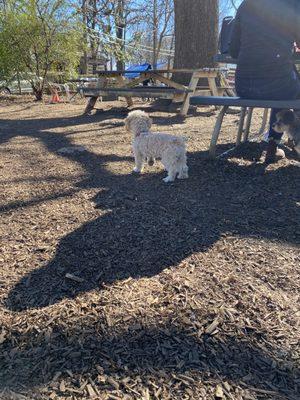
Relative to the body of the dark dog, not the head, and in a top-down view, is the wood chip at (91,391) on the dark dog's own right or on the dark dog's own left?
on the dark dog's own left

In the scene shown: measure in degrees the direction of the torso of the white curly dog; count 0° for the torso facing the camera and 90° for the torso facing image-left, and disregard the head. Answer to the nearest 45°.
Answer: approximately 135°

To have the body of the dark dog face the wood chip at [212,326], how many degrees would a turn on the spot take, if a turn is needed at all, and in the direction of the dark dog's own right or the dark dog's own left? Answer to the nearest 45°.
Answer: approximately 90° to the dark dog's own left

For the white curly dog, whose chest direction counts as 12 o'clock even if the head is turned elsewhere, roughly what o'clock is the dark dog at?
The dark dog is roughly at 4 o'clock from the white curly dog.

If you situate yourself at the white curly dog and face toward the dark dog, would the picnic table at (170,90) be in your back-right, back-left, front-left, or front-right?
front-left

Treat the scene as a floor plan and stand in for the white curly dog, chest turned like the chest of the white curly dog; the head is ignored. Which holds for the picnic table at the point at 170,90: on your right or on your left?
on your right

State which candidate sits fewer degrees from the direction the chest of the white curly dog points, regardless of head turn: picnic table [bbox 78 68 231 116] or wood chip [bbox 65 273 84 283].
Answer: the picnic table

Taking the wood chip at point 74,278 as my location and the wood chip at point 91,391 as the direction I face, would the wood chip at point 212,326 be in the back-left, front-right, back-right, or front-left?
front-left

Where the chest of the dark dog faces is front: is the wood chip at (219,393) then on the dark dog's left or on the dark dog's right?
on the dark dog's left

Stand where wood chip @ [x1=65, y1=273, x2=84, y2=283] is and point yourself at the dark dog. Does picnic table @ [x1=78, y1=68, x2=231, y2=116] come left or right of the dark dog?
left

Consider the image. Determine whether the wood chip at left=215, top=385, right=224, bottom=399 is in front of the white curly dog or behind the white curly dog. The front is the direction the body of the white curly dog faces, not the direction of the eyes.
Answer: behind

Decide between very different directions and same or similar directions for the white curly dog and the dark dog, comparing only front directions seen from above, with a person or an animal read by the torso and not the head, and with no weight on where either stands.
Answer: same or similar directions

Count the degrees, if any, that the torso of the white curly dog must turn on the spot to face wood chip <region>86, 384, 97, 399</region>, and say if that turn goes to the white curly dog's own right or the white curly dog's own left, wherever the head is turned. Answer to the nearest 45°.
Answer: approximately 135° to the white curly dog's own left

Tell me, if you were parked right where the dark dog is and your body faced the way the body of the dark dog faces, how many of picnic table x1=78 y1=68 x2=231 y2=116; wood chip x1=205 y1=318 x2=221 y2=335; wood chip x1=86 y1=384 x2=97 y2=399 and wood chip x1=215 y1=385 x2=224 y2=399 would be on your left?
3

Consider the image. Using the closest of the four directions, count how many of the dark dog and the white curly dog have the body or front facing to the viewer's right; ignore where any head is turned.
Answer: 0

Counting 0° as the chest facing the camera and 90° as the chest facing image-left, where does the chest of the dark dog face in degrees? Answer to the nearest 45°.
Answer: approximately 90°
